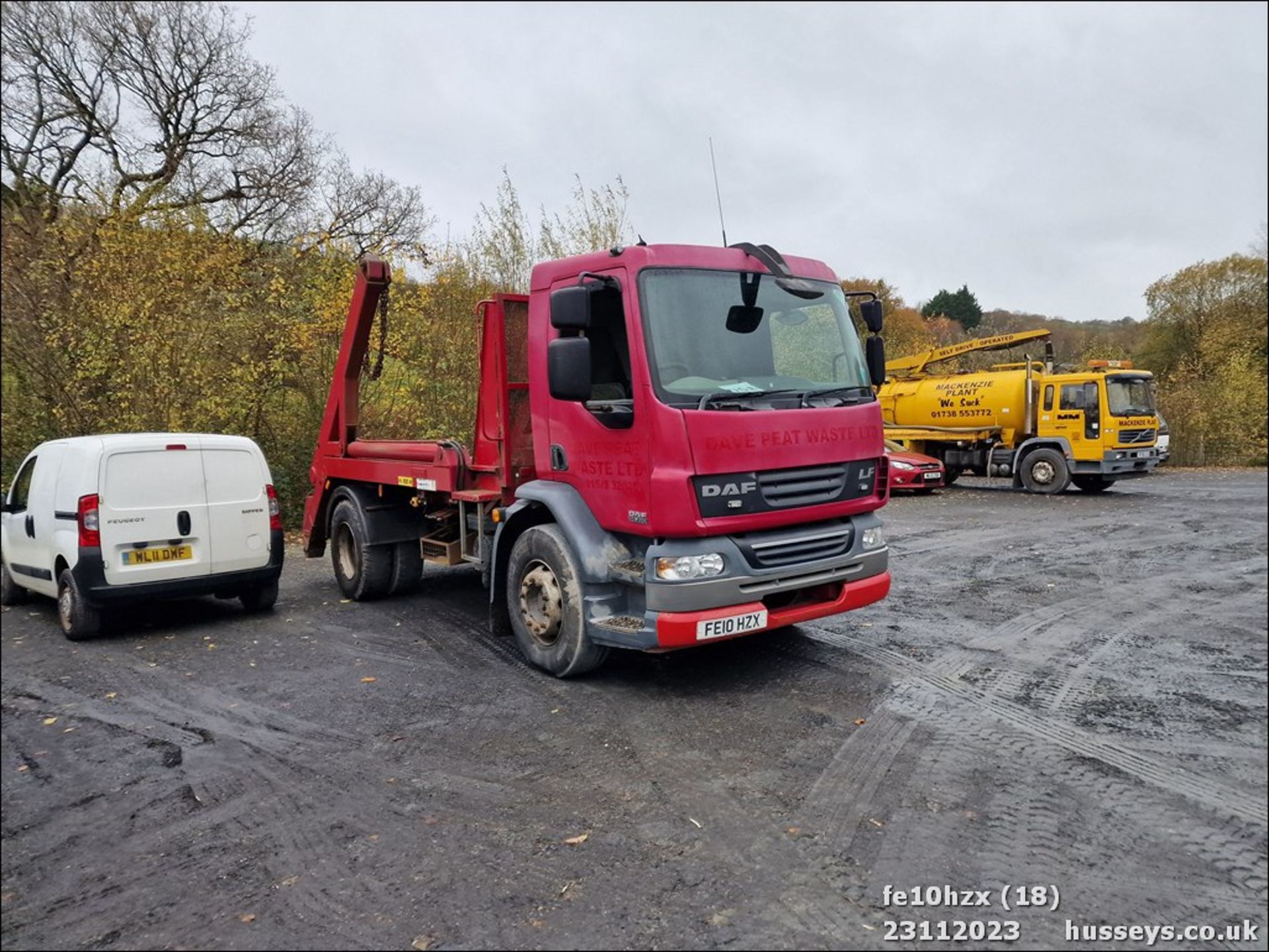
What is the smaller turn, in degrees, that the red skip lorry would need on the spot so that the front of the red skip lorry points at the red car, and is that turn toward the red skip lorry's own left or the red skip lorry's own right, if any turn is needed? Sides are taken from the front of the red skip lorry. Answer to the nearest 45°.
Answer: approximately 90° to the red skip lorry's own left

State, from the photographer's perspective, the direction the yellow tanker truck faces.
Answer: facing the viewer and to the right of the viewer

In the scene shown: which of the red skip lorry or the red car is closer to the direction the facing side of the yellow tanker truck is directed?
the red skip lorry

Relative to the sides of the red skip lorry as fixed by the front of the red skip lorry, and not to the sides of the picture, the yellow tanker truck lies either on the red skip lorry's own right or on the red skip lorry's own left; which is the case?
on the red skip lorry's own left

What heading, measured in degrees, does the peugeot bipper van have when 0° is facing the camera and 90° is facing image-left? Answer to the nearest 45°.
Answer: approximately 135°

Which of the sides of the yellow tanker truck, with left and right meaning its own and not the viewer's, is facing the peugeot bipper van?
right

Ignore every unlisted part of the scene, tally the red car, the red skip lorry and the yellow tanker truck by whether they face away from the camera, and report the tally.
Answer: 0

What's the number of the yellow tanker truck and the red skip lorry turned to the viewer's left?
0

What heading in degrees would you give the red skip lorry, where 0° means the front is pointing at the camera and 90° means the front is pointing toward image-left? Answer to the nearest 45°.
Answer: approximately 315°

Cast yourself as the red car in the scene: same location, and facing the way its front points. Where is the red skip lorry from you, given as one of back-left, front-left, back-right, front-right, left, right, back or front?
front-right

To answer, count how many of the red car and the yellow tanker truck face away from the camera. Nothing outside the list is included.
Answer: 0

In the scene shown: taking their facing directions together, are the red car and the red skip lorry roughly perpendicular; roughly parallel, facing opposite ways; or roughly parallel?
roughly parallel

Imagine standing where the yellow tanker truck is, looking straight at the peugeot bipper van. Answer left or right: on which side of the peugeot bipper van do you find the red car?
right
